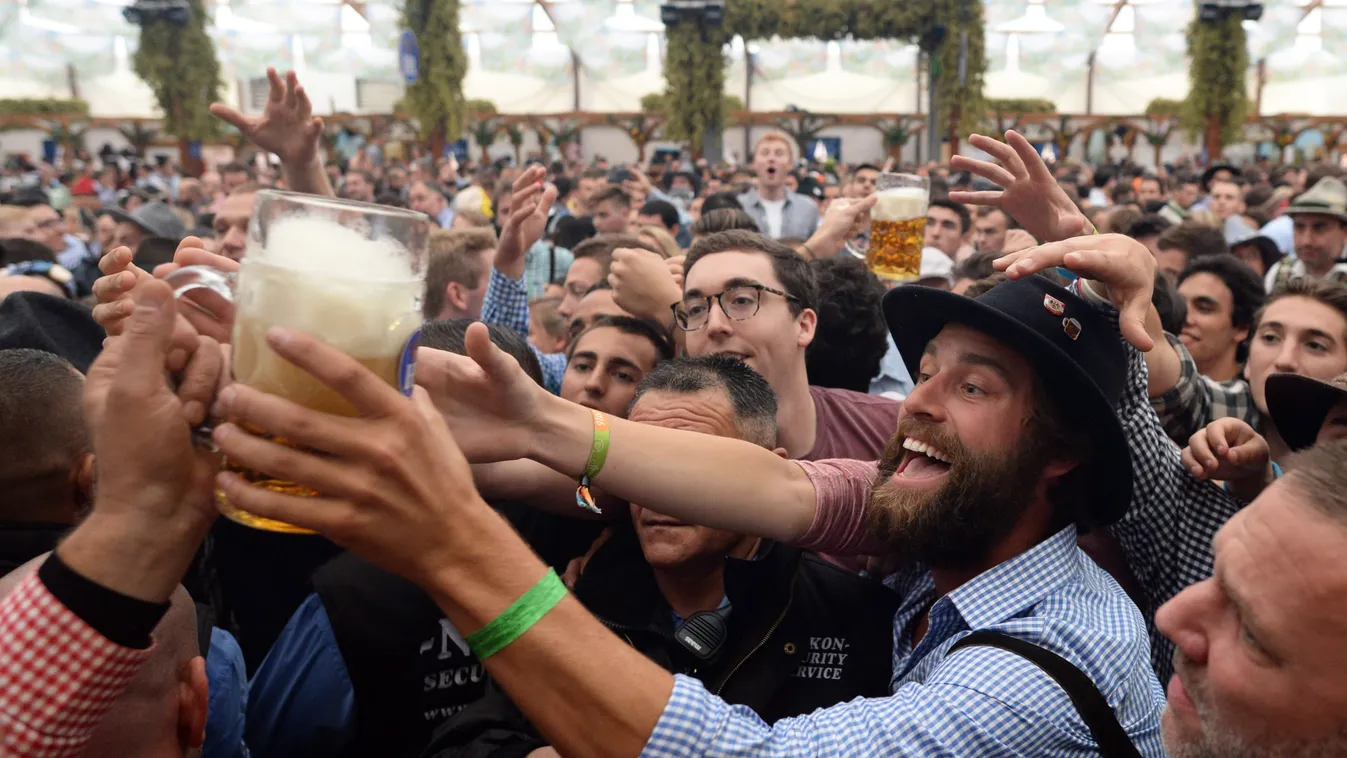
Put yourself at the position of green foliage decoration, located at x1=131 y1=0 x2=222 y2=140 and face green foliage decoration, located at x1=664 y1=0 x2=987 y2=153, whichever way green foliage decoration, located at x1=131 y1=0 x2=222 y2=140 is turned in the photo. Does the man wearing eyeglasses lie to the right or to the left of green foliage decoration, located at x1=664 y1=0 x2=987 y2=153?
right

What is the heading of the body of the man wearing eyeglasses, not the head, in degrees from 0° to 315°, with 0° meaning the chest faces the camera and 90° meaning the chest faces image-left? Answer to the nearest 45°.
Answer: approximately 45°

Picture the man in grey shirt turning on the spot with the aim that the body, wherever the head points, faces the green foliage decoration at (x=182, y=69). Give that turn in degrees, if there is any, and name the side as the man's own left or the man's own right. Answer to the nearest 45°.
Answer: approximately 135° to the man's own right

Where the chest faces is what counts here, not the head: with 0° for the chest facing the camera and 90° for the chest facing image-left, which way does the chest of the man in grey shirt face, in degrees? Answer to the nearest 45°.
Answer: approximately 0°

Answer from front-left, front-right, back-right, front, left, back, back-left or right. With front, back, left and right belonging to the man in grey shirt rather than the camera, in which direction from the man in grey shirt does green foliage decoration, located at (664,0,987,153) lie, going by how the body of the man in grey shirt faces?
back

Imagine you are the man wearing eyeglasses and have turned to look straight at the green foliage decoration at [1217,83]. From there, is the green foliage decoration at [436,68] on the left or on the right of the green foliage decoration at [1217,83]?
left

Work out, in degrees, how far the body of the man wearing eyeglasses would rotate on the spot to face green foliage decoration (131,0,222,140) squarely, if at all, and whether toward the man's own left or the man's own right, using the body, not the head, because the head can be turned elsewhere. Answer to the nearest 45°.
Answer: approximately 90° to the man's own right

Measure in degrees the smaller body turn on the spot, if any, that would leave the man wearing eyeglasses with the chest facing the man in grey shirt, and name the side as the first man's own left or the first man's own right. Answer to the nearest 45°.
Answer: approximately 135° to the first man's own right

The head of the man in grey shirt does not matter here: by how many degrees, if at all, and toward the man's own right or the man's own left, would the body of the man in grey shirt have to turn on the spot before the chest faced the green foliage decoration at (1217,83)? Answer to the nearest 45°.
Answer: approximately 135° to the man's own left

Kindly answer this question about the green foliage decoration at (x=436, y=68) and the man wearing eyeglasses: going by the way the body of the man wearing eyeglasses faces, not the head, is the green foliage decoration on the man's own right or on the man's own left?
on the man's own right
